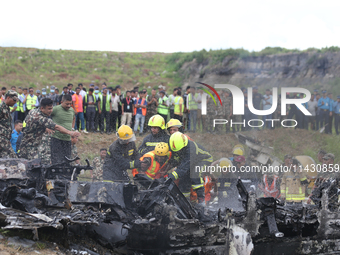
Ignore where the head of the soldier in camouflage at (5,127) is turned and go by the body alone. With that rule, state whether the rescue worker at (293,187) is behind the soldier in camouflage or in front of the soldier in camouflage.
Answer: in front

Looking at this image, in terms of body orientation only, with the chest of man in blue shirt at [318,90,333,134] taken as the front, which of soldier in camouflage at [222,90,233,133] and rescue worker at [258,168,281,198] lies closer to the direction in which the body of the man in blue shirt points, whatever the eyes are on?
the rescue worker

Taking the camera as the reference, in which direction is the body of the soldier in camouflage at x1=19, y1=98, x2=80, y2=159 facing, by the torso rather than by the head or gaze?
to the viewer's right

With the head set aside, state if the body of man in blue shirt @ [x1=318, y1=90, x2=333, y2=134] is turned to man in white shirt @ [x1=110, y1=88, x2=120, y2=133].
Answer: no

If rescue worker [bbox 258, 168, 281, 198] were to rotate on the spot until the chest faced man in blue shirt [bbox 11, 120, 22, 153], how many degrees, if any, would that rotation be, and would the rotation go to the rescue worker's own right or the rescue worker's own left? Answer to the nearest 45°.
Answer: approximately 90° to the rescue worker's own right

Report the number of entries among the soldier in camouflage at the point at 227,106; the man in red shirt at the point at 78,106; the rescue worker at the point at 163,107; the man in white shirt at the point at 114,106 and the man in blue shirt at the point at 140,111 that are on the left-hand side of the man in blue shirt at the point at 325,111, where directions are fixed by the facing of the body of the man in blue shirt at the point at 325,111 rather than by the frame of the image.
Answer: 0

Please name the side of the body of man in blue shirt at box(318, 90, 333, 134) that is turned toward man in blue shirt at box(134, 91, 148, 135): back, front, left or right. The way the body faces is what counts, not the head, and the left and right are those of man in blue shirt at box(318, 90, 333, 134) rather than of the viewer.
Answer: right

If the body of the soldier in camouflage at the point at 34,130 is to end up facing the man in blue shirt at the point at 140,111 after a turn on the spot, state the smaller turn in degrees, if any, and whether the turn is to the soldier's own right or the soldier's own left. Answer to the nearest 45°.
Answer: approximately 45° to the soldier's own left

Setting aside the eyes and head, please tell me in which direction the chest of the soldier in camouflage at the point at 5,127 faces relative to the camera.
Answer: to the viewer's right

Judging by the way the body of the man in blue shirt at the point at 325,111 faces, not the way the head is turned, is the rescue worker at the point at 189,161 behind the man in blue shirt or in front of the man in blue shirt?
in front

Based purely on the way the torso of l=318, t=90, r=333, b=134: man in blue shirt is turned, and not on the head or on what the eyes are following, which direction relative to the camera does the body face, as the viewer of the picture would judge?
toward the camera
